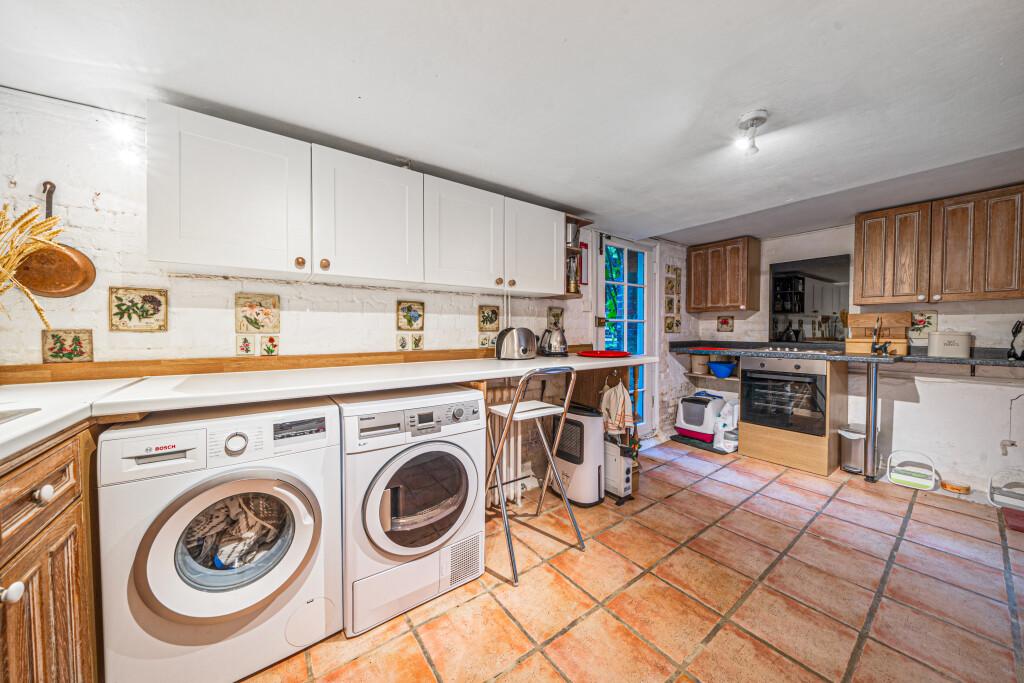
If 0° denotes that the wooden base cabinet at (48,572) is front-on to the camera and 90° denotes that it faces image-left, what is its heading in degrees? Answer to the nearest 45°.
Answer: approximately 315°

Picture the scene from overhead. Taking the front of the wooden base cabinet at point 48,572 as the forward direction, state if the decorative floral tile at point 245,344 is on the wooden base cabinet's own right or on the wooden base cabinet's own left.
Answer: on the wooden base cabinet's own left

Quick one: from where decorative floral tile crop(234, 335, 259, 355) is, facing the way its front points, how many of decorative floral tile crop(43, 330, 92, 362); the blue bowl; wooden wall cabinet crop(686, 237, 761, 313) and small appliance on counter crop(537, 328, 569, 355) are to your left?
3

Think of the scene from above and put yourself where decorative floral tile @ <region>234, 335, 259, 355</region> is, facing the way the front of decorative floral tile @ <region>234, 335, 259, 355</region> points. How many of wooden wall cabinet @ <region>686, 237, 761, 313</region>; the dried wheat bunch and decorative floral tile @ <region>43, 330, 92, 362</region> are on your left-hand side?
1

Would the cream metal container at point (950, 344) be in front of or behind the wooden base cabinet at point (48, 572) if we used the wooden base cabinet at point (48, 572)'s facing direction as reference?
in front

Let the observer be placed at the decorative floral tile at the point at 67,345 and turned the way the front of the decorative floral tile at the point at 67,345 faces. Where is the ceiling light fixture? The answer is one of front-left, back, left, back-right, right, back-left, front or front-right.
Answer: front-left

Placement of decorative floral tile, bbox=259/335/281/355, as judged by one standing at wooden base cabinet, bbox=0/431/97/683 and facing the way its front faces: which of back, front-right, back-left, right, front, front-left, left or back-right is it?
left

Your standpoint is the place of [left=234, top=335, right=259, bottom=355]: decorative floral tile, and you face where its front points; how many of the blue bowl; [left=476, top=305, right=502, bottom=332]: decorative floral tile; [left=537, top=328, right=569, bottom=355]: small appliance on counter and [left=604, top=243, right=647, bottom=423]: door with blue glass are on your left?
4

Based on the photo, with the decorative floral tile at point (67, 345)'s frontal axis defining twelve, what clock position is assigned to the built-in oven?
The built-in oven is roughly at 10 o'clock from the decorative floral tile.

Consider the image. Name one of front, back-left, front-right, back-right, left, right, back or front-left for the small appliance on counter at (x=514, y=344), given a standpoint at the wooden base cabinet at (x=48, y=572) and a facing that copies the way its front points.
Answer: front-left

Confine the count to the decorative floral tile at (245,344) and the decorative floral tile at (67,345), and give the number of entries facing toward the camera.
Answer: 2

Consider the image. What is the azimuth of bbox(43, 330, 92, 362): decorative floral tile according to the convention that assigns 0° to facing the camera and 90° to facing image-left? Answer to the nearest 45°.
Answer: approximately 0°

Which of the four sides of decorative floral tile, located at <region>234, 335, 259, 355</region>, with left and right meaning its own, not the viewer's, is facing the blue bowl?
left
